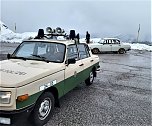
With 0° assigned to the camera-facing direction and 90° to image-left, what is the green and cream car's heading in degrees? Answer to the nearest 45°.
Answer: approximately 45°

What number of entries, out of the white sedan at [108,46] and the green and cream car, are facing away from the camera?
0

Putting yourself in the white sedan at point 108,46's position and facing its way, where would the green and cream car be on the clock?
The green and cream car is roughly at 9 o'clock from the white sedan.

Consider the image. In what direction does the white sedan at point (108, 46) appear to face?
to the viewer's left

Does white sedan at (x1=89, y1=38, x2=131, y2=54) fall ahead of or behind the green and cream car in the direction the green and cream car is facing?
behind
